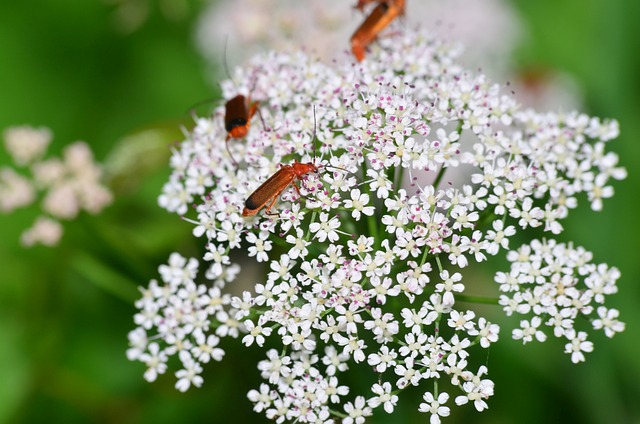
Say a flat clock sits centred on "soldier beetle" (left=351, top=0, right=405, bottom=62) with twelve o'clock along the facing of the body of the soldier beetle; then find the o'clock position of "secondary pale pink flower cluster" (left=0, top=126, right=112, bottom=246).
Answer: The secondary pale pink flower cluster is roughly at 2 o'clock from the soldier beetle.

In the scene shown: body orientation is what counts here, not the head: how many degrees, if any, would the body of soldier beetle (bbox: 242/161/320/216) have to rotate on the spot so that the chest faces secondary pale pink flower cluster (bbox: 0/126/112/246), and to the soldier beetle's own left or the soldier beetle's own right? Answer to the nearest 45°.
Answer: approximately 90° to the soldier beetle's own left

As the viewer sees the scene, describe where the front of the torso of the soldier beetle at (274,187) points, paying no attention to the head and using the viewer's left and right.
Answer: facing away from the viewer and to the right of the viewer

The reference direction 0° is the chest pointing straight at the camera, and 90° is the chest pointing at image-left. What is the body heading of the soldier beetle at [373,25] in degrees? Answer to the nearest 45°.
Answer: approximately 45°

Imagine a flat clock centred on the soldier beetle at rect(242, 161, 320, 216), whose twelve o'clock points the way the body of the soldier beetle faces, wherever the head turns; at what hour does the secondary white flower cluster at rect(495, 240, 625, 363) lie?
The secondary white flower cluster is roughly at 1 o'clock from the soldier beetle.

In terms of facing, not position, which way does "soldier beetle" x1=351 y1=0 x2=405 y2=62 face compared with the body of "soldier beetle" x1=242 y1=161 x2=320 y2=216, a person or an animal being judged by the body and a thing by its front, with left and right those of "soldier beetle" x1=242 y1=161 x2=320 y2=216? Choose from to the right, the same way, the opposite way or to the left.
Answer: the opposite way
